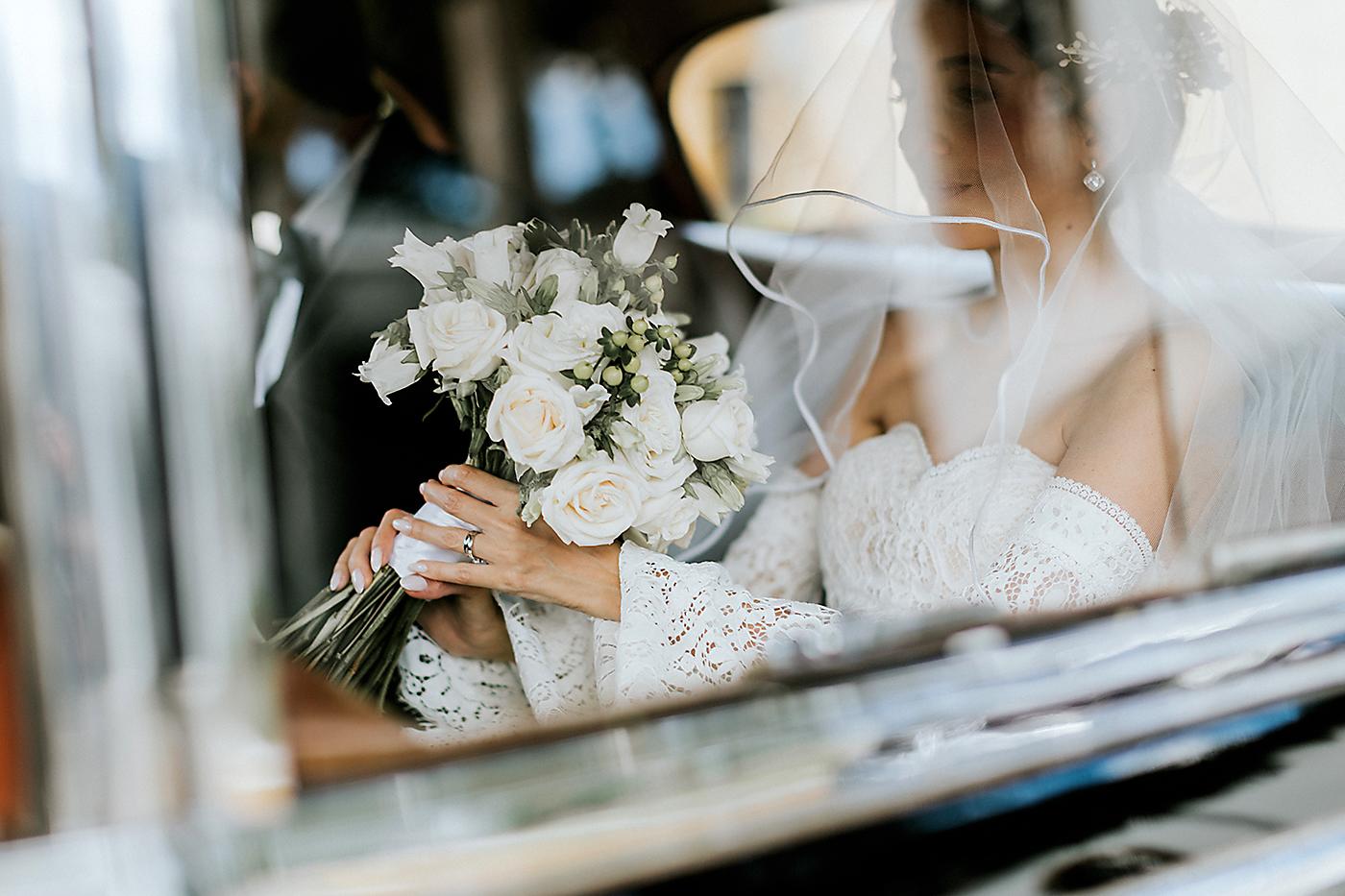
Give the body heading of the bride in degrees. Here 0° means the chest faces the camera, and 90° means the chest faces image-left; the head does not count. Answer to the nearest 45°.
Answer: approximately 45°

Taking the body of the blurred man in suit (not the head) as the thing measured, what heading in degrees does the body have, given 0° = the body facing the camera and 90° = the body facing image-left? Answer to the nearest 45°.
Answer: approximately 45°

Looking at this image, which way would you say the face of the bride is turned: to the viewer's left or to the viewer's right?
to the viewer's left
